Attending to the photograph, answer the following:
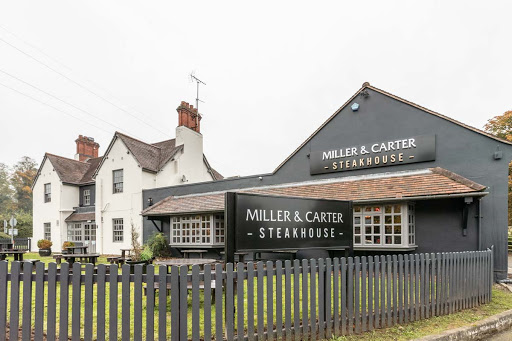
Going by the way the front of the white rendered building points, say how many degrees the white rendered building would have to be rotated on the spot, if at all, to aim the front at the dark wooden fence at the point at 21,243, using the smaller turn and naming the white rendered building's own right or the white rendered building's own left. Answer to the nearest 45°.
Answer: approximately 90° to the white rendered building's own right

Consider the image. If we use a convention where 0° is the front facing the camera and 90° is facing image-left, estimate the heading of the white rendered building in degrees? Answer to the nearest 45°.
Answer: approximately 45°

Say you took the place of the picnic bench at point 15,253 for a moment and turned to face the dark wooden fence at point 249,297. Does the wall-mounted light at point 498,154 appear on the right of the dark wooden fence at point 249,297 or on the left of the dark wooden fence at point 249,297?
left

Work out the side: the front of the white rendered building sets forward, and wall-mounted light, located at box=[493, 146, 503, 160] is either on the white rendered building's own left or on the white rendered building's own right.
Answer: on the white rendered building's own left

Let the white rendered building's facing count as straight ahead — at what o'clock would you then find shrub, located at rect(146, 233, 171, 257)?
The shrub is roughly at 10 o'clock from the white rendered building.

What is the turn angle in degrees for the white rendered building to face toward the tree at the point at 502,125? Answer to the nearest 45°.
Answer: approximately 135° to its left

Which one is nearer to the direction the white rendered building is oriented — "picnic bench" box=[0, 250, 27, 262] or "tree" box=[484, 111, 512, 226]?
the picnic bench

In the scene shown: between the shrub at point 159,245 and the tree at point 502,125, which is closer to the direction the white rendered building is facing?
the shrub

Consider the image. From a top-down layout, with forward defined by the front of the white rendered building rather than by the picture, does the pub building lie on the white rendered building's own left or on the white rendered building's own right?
on the white rendered building's own left

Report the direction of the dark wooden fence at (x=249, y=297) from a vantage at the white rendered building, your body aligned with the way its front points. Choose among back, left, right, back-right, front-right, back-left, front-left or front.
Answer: front-left
